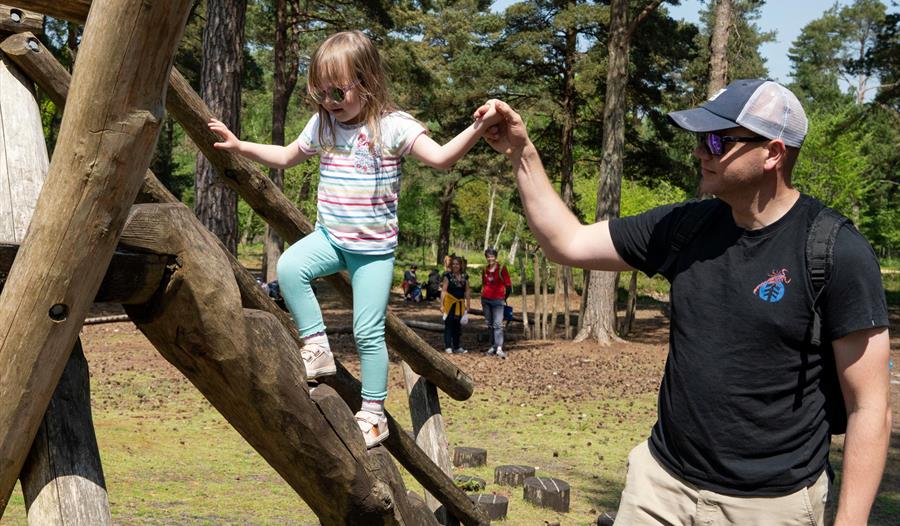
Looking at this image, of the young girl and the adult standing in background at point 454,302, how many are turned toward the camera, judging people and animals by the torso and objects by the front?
2

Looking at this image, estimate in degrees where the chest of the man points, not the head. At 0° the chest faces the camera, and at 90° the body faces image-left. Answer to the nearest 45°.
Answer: approximately 45°

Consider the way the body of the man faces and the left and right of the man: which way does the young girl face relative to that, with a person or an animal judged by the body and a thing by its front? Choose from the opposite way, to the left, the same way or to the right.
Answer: to the left

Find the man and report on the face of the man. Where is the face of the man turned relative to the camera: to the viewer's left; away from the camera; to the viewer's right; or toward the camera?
to the viewer's left

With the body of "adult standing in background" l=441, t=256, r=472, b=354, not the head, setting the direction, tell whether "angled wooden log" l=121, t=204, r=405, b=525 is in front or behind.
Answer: in front

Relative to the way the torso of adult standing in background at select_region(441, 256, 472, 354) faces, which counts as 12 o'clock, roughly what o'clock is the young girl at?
The young girl is roughly at 12 o'clock from the adult standing in background.

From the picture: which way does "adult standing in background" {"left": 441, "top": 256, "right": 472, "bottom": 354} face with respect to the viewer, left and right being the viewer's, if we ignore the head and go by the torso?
facing the viewer

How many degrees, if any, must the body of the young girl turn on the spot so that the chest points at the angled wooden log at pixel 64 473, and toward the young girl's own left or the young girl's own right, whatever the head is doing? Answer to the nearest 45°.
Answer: approximately 45° to the young girl's own right

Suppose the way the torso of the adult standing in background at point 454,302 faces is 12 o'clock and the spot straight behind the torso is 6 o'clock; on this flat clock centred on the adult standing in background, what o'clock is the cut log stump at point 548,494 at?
The cut log stump is roughly at 12 o'clock from the adult standing in background.

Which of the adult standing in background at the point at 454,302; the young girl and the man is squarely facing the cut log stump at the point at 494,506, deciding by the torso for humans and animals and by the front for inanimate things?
the adult standing in background

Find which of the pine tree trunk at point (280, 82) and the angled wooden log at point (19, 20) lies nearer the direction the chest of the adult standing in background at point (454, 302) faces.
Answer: the angled wooden log

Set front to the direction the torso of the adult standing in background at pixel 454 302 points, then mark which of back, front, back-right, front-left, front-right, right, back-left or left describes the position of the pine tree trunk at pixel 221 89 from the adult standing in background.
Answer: front-right

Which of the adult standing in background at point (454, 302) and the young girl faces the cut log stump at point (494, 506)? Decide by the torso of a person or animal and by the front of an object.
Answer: the adult standing in background

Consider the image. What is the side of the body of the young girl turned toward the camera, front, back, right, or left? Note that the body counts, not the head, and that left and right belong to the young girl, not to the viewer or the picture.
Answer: front

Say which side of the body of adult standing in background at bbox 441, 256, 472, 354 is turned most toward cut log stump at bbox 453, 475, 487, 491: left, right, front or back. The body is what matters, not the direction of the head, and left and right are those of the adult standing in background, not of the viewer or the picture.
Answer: front

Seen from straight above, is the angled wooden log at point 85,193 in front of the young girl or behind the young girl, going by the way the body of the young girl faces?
in front

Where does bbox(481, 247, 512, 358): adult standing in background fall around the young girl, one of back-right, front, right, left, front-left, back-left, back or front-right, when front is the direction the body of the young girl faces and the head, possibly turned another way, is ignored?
back

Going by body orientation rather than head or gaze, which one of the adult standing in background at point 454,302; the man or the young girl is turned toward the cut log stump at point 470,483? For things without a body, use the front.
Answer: the adult standing in background
